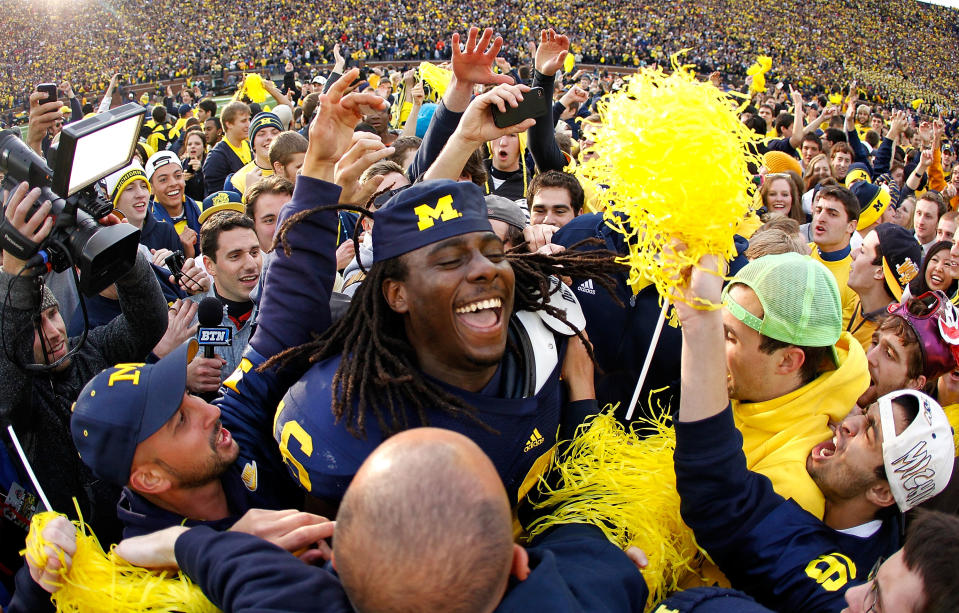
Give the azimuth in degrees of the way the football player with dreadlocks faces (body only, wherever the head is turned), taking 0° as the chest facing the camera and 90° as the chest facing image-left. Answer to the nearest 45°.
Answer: approximately 315°
